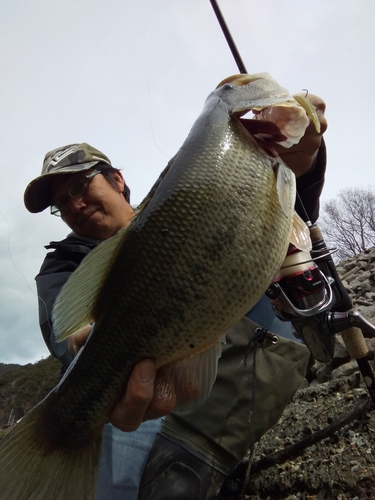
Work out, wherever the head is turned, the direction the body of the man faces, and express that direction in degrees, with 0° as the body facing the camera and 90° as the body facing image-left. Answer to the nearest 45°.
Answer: approximately 0°
